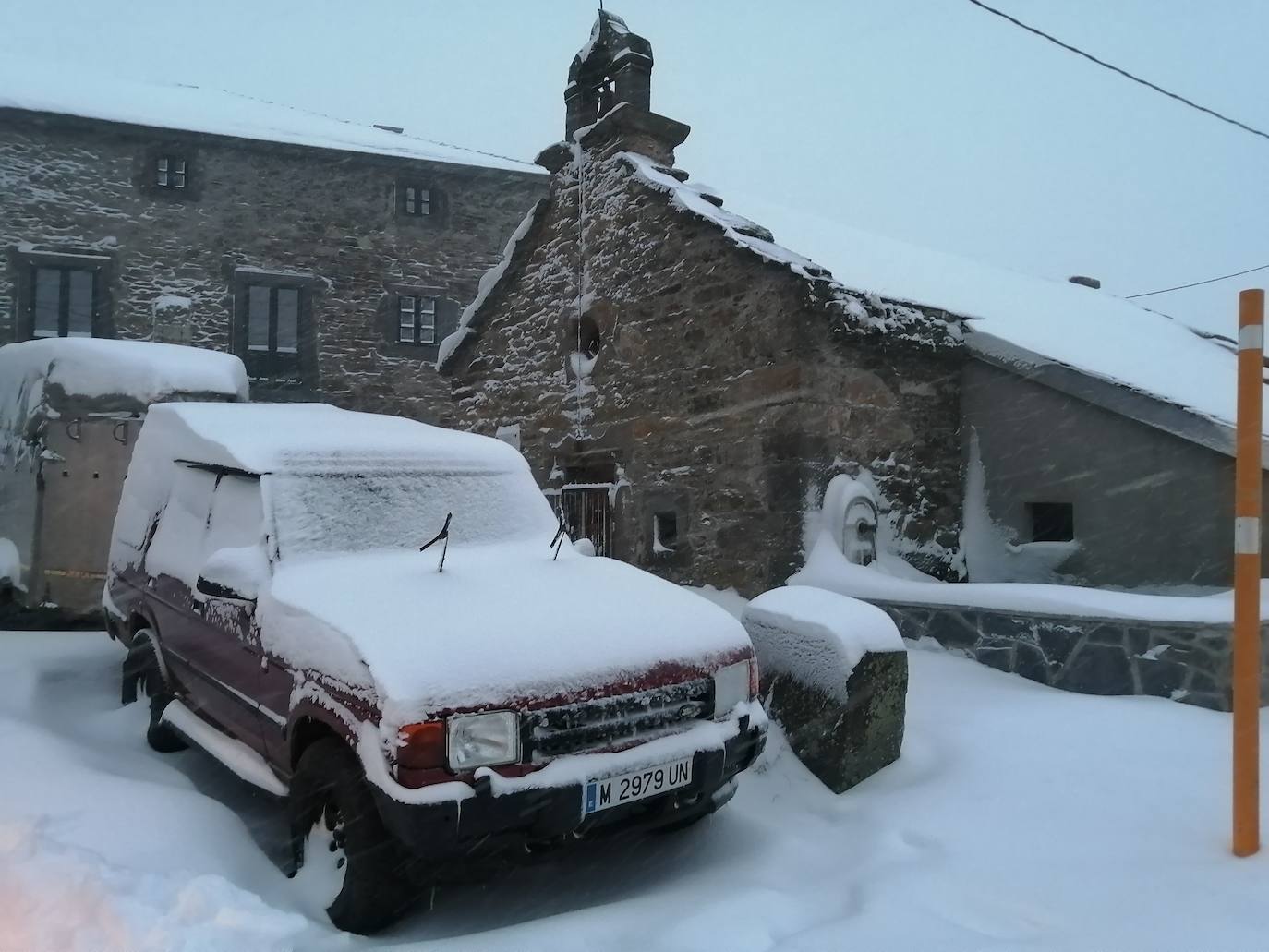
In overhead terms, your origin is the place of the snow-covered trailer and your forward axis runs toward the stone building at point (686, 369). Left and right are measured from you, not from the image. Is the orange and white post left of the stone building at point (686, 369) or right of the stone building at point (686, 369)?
right

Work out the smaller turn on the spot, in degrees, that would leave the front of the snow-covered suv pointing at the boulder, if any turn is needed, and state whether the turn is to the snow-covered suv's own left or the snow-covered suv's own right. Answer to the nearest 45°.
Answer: approximately 45° to the snow-covered suv's own left

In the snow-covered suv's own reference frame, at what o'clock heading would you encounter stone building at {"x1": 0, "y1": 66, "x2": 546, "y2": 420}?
The stone building is roughly at 7 o'clock from the snow-covered suv.

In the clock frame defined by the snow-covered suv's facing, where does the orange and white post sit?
The orange and white post is roughly at 11 o'clock from the snow-covered suv.

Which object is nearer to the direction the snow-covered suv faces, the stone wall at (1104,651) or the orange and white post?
the orange and white post

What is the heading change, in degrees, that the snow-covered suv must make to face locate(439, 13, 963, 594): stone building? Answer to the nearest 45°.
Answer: approximately 90° to its left

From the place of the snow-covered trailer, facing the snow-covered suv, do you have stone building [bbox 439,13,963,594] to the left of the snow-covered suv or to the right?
left

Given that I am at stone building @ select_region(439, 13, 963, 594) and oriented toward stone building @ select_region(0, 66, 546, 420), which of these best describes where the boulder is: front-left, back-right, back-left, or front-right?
back-left

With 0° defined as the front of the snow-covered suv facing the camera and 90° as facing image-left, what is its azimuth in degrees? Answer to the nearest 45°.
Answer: approximately 315°
